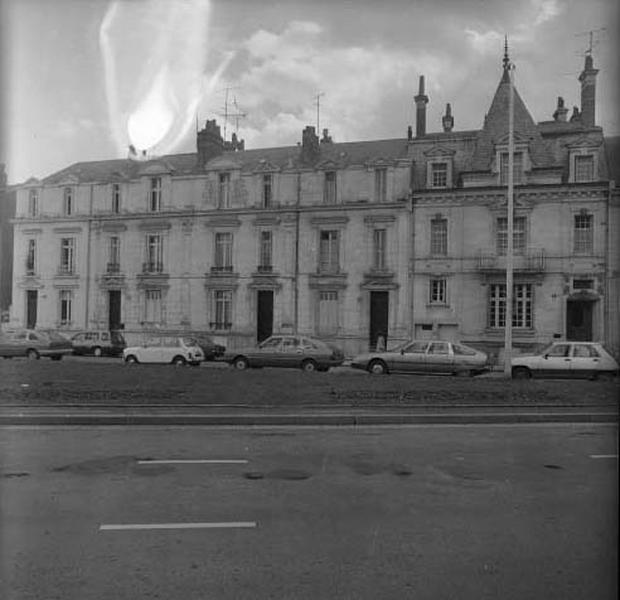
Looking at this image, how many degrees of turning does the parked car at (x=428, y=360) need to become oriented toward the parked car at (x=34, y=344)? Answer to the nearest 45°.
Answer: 0° — it already faces it

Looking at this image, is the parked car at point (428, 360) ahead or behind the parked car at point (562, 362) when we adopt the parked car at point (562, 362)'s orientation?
ahead

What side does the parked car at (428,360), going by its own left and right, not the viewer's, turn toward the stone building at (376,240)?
right

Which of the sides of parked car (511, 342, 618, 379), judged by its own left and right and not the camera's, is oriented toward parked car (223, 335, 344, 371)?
front

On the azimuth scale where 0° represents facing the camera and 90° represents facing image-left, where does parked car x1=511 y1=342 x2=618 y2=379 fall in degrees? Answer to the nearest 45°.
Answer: approximately 90°

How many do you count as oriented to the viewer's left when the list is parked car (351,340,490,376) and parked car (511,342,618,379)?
2

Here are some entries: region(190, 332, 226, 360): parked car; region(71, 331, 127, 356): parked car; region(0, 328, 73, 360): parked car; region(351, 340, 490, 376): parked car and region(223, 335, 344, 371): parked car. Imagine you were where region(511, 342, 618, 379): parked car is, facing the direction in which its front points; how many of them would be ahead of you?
5

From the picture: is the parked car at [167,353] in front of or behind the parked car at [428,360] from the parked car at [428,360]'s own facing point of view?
in front

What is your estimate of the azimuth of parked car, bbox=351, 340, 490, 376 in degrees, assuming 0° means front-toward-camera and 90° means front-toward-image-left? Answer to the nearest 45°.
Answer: approximately 90°

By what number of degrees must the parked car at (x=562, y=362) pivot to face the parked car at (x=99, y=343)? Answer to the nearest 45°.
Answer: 0° — it already faces it

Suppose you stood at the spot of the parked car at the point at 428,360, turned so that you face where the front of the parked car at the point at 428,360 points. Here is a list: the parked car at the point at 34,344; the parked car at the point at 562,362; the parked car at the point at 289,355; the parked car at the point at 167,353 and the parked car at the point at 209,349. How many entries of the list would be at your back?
1

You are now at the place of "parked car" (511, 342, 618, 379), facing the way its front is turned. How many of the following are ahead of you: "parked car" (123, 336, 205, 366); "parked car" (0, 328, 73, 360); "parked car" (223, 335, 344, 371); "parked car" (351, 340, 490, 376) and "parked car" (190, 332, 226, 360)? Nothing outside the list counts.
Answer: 5

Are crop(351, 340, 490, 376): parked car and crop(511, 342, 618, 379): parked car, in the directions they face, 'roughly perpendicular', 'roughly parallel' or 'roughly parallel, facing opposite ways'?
roughly parallel
